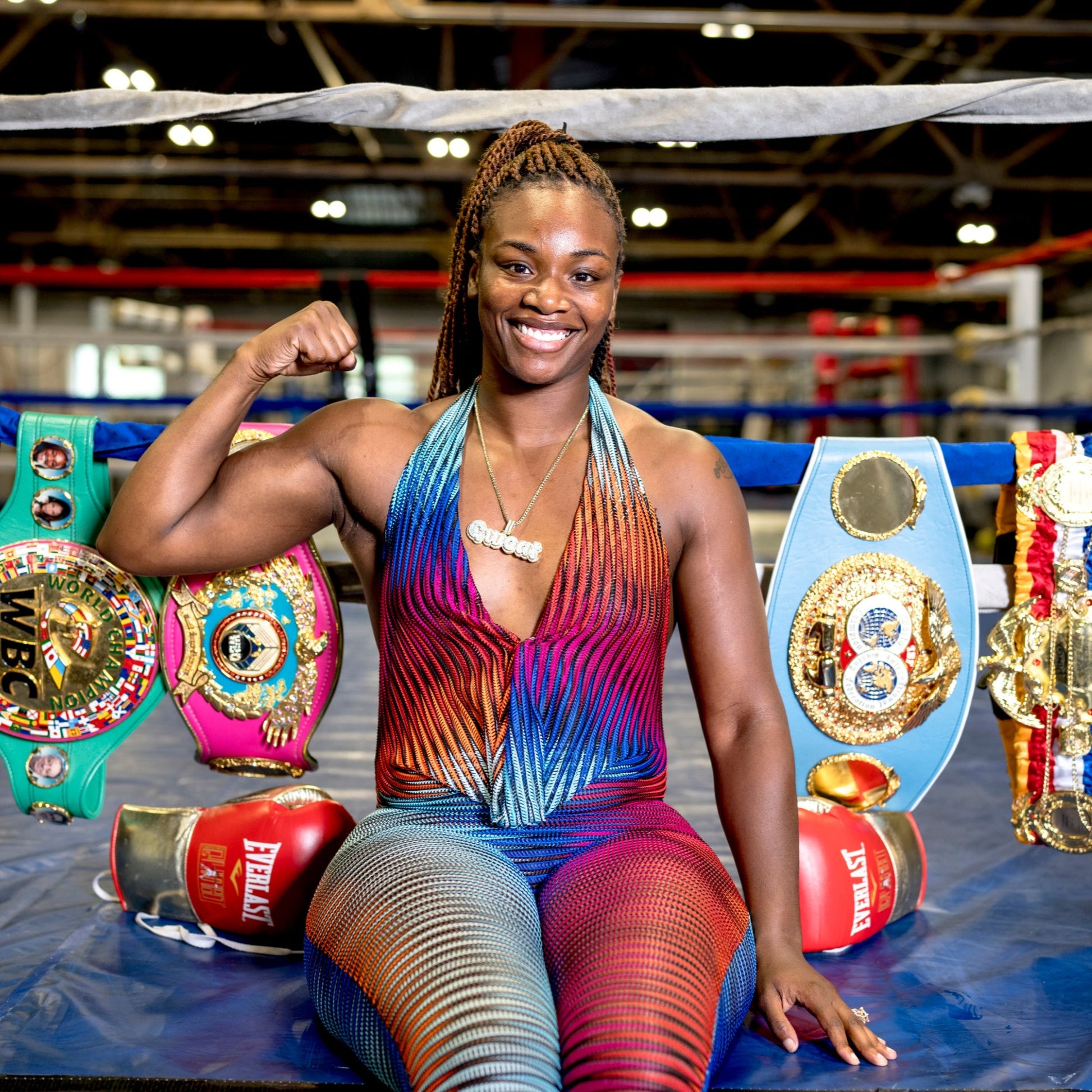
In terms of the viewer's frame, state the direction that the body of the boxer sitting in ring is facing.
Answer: toward the camera

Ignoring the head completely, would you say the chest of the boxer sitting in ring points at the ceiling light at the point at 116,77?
no

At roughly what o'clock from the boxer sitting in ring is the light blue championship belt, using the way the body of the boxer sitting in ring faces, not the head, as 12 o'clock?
The light blue championship belt is roughly at 8 o'clock from the boxer sitting in ring.

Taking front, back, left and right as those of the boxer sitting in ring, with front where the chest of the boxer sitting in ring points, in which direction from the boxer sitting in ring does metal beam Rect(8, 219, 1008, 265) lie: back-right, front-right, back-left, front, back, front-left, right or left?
back

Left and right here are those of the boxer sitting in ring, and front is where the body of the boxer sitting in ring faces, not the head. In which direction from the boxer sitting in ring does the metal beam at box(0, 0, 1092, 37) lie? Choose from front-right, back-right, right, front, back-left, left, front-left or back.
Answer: back

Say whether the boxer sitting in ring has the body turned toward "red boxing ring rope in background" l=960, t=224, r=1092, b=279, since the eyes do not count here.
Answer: no

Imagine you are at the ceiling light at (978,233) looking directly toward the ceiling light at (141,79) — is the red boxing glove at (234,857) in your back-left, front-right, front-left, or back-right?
front-left

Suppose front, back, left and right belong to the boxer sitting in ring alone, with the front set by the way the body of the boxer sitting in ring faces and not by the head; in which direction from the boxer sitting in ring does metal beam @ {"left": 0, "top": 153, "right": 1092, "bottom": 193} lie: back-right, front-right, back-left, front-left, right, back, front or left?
back

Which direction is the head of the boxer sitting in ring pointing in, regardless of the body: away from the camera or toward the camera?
toward the camera

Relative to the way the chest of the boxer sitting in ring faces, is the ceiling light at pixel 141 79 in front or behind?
behind

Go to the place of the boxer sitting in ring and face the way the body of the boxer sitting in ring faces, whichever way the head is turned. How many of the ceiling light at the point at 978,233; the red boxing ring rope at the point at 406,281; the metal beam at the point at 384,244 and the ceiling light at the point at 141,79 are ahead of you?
0

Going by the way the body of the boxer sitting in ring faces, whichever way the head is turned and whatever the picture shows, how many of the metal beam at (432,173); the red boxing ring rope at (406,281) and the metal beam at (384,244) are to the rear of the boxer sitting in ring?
3

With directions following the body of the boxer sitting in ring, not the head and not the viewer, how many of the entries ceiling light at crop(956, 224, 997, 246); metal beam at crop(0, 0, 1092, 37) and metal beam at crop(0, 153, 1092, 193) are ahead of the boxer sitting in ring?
0

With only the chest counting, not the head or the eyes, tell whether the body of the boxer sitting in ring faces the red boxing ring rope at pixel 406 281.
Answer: no
